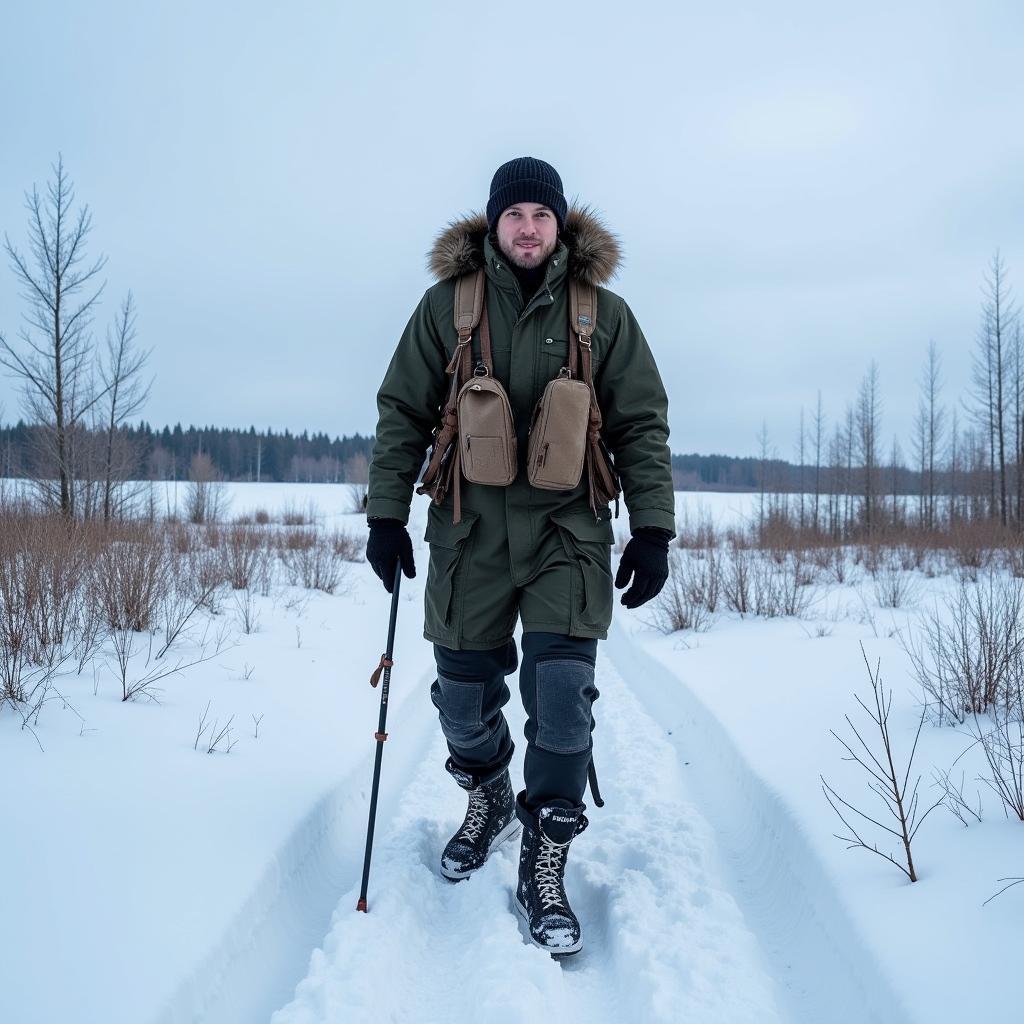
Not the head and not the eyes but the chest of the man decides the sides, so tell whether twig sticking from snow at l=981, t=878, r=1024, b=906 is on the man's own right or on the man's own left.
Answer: on the man's own left

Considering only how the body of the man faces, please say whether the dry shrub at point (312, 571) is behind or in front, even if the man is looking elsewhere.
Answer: behind

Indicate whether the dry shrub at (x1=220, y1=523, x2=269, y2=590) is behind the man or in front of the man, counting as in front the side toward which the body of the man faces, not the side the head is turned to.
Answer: behind

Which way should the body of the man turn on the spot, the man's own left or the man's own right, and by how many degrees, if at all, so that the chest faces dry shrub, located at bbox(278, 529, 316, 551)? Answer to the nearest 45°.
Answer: approximately 180°

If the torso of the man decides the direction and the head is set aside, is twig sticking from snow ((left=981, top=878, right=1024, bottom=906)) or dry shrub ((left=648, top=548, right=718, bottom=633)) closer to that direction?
the twig sticking from snow

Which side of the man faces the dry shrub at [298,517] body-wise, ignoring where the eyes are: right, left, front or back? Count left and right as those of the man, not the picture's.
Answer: back

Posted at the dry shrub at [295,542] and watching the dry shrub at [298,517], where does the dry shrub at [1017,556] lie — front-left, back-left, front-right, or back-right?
back-right

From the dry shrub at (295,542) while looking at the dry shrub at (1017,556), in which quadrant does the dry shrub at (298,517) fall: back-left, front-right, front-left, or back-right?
back-left

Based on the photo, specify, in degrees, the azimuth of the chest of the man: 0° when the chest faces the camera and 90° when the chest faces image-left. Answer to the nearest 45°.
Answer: approximately 0°
